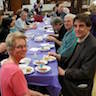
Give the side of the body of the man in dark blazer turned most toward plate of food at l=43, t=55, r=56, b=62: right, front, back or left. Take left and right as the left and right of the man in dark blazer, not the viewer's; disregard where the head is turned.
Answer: right

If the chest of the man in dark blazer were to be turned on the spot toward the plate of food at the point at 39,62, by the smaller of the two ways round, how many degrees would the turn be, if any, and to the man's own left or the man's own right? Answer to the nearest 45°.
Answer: approximately 45° to the man's own right

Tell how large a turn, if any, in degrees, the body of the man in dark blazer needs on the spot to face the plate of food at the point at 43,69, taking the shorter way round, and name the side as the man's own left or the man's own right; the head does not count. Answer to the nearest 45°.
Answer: approximately 45° to the man's own right

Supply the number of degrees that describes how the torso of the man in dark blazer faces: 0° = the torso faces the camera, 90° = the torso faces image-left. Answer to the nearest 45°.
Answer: approximately 45°
